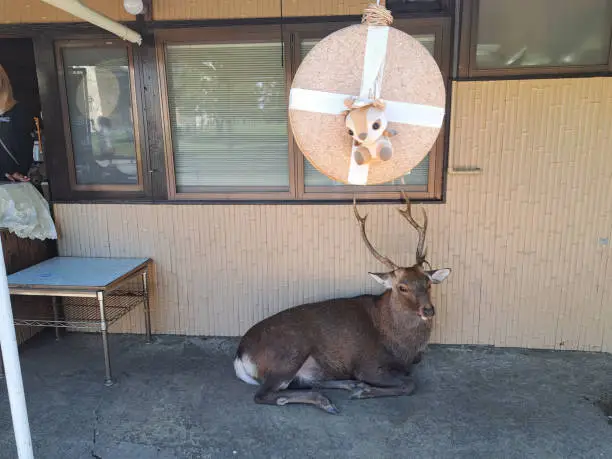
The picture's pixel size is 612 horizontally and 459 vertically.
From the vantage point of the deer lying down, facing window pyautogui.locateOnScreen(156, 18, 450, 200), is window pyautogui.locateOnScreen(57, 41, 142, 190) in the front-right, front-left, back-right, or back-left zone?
front-left

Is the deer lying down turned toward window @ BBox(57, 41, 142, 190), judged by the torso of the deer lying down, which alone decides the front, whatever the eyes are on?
no

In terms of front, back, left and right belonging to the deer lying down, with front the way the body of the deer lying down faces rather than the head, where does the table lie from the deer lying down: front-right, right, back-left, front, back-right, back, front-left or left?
back

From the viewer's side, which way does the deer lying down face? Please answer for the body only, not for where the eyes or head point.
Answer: to the viewer's right

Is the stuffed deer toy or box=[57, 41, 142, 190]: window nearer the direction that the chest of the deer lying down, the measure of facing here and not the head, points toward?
the stuffed deer toy
